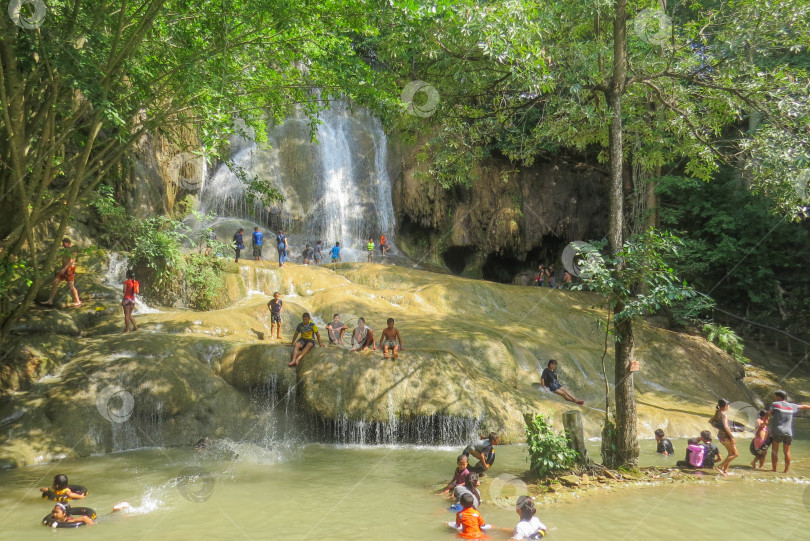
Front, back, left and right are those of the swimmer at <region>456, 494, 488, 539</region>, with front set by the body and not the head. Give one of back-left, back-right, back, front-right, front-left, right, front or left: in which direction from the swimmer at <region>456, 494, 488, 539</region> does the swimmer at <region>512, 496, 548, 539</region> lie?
right

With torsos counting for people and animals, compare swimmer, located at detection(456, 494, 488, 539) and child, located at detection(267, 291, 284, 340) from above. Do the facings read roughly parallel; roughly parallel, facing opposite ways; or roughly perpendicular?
roughly parallel, facing opposite ways

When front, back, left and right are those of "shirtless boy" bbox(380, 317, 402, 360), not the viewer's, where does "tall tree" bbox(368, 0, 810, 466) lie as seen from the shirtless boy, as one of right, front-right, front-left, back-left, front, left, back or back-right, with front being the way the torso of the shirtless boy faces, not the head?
front-left

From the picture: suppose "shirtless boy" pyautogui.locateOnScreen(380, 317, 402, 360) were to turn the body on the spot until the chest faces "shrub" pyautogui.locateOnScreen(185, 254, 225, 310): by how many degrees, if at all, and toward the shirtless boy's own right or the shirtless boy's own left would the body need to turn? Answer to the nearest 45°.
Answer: approximately 135° to the shirtless boy's own right

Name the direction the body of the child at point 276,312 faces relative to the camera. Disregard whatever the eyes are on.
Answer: toward the camera

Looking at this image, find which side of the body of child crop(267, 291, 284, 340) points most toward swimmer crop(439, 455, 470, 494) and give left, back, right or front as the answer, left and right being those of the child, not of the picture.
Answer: front

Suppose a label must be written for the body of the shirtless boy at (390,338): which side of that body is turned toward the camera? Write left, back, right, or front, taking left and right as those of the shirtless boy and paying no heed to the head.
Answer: front

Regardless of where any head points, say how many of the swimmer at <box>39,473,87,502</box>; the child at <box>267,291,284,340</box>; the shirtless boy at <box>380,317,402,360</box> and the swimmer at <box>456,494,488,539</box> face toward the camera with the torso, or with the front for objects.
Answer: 2

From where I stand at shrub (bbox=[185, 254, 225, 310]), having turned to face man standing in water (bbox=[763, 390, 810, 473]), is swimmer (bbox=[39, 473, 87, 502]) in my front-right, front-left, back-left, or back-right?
front-right

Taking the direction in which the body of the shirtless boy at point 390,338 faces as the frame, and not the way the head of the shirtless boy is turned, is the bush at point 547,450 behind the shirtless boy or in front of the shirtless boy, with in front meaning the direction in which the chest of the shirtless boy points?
in front

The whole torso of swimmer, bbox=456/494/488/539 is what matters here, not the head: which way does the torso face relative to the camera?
away from the camera

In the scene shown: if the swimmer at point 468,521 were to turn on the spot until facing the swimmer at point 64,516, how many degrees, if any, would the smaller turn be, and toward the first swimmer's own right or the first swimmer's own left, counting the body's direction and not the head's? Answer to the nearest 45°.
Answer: approximately 90° to the first swimmer's own left

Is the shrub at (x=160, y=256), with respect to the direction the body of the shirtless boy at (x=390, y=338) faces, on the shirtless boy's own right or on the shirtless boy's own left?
on the shirtless boy's own right

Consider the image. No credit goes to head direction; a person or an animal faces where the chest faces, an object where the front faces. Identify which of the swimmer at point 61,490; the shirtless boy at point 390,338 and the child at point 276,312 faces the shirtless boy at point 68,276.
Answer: the swimmer

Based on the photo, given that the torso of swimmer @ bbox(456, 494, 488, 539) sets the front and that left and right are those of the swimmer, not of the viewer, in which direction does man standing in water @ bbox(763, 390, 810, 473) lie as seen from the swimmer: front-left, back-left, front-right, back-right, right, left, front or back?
front-right
